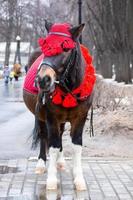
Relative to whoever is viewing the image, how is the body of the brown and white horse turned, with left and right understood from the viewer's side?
facing the viewer

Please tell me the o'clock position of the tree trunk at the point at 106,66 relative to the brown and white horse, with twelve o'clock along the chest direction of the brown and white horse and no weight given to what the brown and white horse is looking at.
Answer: The tree trunk is roughly at 6 o'clock from the brown and white horse.
